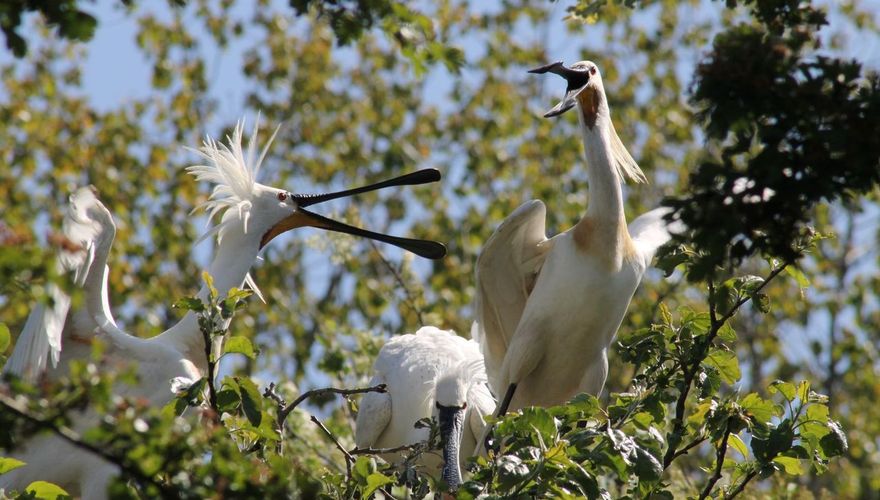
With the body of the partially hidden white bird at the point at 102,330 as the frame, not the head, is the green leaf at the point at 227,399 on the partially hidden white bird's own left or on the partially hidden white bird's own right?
on the partially hidden white bird's own right

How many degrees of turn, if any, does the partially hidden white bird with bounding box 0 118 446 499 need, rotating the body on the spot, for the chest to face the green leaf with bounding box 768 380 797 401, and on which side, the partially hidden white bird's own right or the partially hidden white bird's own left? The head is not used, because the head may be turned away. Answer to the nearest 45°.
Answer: approximately 45° to the partially hidden white bird's own right

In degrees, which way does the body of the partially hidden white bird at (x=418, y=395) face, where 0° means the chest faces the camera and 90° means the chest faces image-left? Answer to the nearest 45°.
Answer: approximately 0°

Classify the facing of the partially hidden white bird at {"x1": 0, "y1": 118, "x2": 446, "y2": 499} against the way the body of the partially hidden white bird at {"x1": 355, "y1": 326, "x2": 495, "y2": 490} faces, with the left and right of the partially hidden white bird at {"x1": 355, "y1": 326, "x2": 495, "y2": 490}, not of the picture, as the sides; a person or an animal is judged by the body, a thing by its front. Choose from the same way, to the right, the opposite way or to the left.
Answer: to the left

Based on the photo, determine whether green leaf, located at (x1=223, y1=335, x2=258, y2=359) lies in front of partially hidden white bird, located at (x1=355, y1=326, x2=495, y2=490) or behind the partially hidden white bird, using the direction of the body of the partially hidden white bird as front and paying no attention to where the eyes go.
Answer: in front

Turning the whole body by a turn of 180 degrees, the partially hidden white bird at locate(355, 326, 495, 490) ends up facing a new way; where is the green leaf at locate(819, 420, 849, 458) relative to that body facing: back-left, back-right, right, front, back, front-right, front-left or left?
back-right

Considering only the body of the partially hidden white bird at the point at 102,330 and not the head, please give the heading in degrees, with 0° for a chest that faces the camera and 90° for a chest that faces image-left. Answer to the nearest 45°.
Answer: approximately 270°

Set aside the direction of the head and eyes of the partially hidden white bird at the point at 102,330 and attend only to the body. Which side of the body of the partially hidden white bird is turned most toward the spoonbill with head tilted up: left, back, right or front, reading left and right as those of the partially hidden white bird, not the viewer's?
front

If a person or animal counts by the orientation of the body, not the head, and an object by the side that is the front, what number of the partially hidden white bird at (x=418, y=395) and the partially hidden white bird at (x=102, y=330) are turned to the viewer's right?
1
